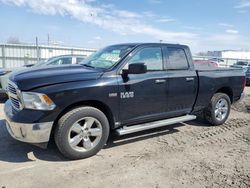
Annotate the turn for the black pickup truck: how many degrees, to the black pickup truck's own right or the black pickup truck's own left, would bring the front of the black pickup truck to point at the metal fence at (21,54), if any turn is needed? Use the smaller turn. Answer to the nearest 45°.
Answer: approximately 90° to the black pickup truck's own right

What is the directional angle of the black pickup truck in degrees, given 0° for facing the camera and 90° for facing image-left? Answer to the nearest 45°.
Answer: approximately 45°
